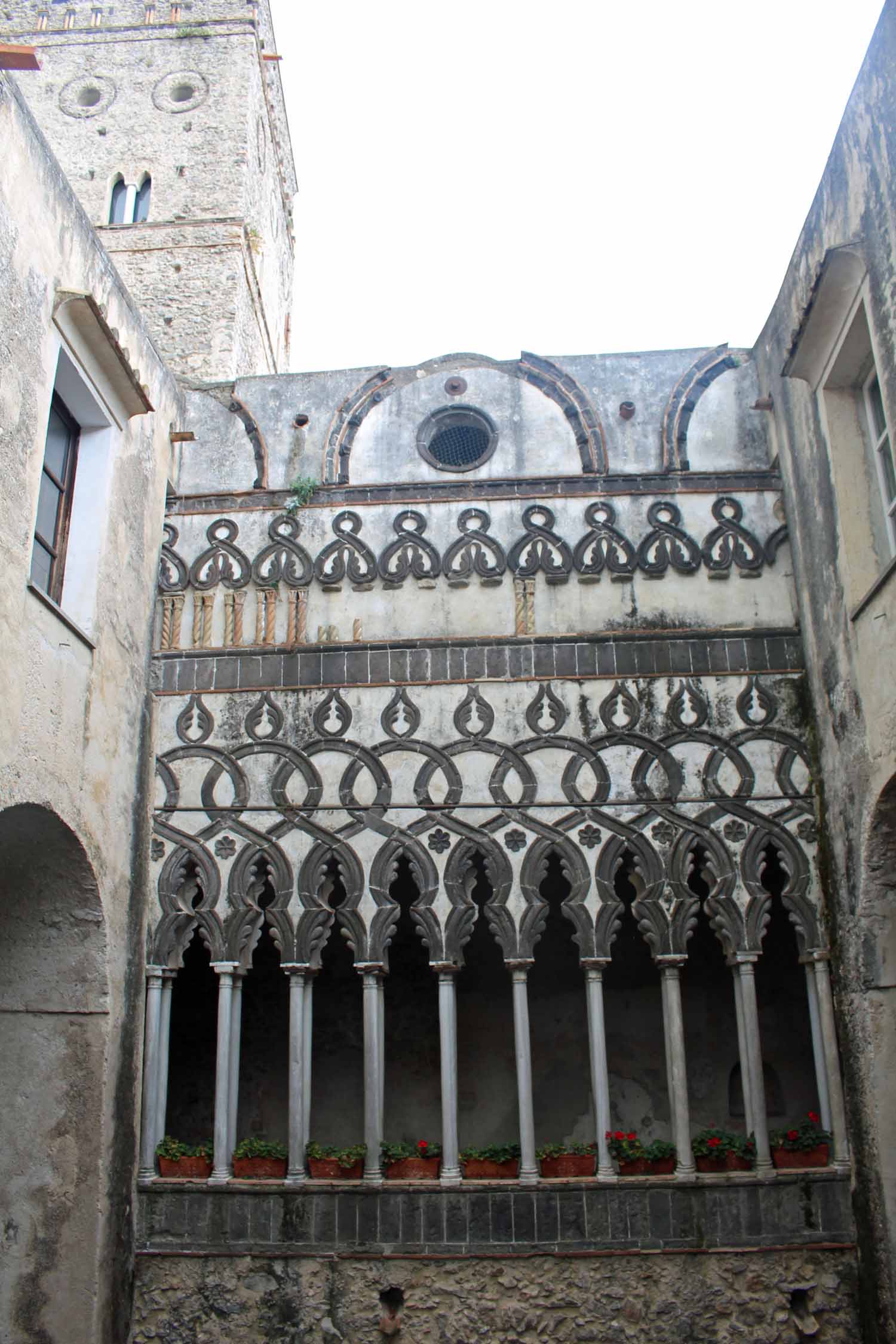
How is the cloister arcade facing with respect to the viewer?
toward the camera

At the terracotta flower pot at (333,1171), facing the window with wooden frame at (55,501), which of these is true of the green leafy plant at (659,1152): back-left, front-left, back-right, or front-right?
back-left

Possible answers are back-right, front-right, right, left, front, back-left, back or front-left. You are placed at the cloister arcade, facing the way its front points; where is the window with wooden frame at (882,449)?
front-left

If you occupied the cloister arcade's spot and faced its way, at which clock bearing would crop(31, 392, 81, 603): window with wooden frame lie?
The window with wooden frame is roughly at 2 o'clock from the cloister arcade.
